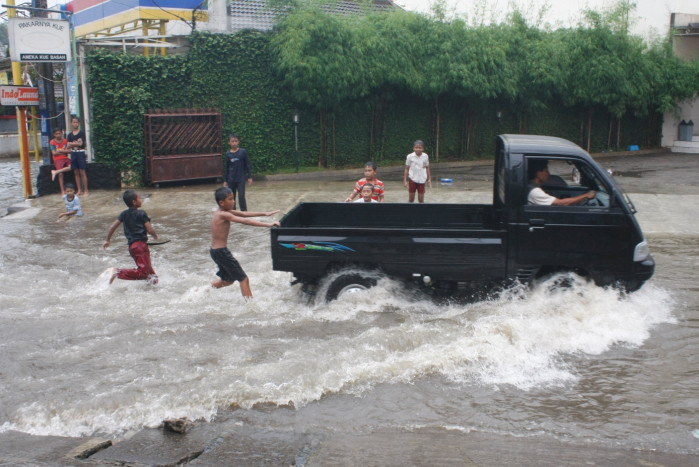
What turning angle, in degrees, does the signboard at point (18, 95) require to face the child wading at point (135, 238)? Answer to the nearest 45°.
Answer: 0° — it already faces them

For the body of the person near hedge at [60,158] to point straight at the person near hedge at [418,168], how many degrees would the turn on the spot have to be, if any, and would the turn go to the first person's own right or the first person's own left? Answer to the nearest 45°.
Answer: approximately 45° to the first person's own left

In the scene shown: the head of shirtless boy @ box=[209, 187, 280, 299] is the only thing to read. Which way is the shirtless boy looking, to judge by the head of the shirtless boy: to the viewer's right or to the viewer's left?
to the viewer's right

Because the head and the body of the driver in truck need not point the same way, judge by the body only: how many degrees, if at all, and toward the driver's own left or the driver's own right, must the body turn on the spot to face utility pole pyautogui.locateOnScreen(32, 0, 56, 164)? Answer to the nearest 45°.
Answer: approximately 135° to the driver's own left

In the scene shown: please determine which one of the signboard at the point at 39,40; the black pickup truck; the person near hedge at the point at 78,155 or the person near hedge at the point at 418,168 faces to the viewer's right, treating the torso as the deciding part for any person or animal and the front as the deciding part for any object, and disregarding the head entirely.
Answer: the black pickup truck

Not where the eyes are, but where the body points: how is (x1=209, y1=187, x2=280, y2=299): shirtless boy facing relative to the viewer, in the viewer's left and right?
facing to the right of the viewer

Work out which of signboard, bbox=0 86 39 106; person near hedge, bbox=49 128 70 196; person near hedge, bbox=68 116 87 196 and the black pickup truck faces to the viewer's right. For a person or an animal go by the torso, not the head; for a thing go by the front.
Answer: the black pickup truck

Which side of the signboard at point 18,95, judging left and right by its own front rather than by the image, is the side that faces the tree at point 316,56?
left

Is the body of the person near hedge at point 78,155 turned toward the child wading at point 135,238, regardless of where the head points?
yes

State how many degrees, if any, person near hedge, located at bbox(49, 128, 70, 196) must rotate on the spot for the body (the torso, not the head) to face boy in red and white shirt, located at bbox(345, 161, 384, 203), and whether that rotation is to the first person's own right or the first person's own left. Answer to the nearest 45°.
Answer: approximately 45° to the first person's own left

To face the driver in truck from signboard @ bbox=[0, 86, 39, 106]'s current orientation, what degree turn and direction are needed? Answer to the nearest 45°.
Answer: approximately 45° to its left

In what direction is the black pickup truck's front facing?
to the viewer's right

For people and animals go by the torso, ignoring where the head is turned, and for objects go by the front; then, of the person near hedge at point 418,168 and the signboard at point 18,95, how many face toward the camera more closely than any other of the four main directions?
2
